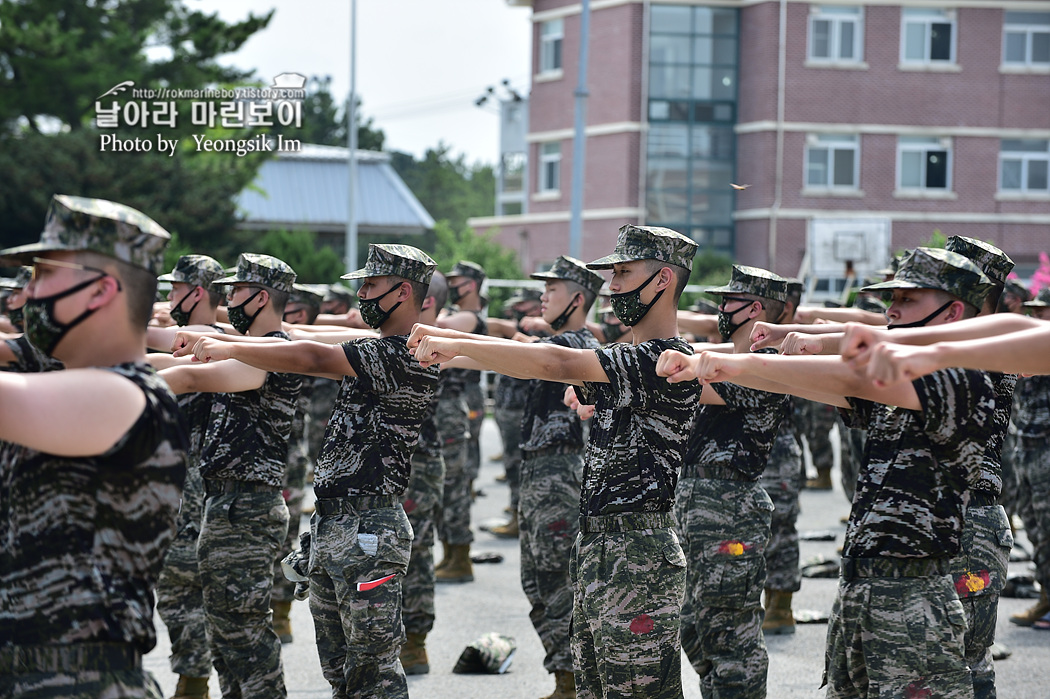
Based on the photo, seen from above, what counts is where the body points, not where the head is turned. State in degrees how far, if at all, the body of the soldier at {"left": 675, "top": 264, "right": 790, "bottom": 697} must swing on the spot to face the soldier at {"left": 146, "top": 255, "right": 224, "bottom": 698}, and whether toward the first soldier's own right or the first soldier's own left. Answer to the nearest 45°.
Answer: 0° — they already face them

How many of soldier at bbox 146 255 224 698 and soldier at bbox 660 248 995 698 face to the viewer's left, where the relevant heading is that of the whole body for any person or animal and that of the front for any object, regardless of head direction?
2

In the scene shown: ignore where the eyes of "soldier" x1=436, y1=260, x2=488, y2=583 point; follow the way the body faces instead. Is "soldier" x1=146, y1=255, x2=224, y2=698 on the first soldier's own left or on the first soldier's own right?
on the first soldier's own left

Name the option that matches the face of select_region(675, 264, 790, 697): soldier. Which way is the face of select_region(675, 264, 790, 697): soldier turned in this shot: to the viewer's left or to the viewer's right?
to the viewer's left

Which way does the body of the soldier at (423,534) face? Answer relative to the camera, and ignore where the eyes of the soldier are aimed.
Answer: to the viewer's left

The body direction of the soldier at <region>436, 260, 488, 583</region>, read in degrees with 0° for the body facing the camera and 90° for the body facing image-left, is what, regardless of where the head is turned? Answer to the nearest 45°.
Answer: approximately 90°

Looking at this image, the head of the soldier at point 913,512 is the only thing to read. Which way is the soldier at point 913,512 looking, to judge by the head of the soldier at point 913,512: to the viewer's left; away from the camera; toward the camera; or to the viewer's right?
to the viewer's left

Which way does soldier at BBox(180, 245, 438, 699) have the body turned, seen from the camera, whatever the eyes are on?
to the viewer's left

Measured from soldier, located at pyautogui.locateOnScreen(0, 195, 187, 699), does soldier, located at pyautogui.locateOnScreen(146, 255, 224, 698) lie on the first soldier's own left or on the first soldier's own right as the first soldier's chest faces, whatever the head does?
on the first soldier's own right

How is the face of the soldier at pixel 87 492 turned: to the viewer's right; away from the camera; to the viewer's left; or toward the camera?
to the viewer's left

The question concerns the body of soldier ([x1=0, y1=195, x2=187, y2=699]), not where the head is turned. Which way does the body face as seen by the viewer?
to the viewer's left

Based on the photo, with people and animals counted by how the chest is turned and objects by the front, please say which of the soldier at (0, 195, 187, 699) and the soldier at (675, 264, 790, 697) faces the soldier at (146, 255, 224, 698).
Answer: the soldier at (675, 264, 790, 697)

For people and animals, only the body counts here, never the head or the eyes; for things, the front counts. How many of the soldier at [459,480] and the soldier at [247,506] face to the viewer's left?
2
